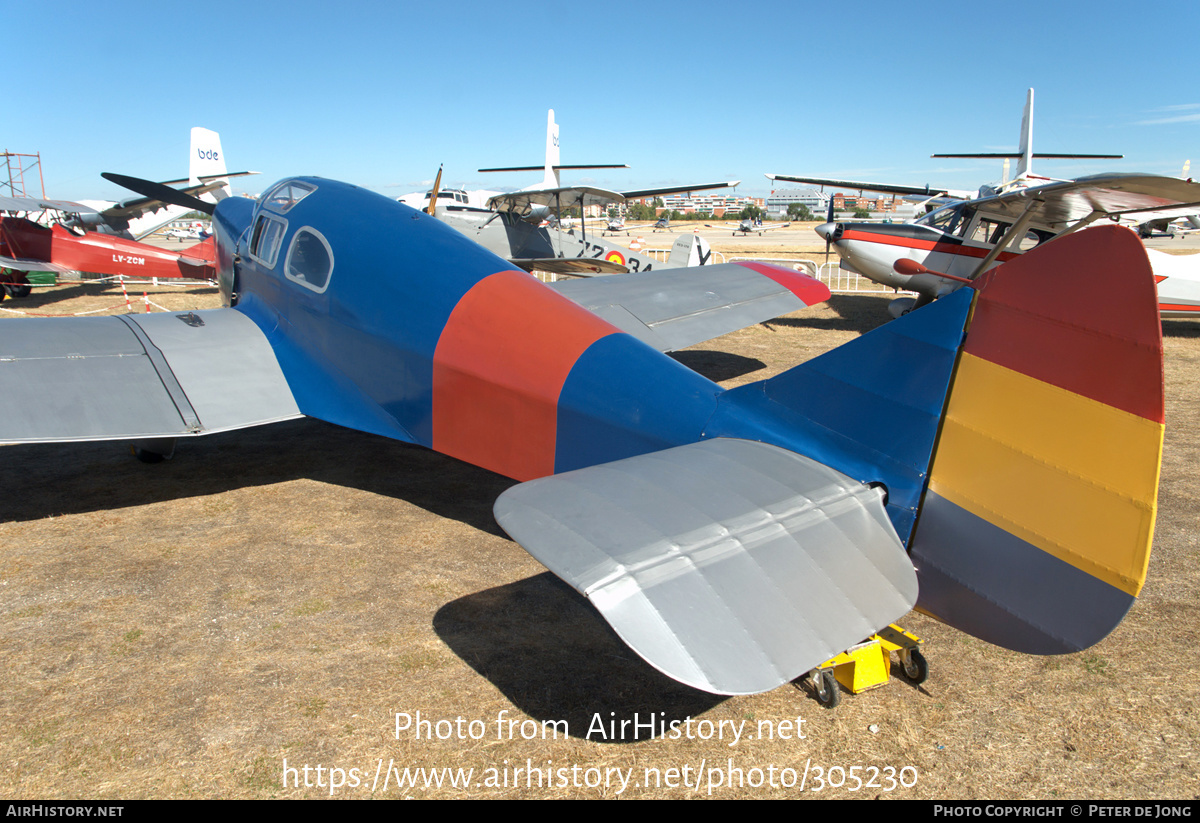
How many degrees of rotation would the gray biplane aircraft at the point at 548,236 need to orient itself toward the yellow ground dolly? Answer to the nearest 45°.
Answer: approximately 45° to its left

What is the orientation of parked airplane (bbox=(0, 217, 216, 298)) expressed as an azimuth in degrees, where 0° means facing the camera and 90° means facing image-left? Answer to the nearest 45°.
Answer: approximately 90°

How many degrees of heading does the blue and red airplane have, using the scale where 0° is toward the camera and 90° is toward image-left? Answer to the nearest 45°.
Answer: approximately 135°

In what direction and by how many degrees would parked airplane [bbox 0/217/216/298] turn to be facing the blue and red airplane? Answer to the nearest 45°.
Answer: approximately 90° to its left

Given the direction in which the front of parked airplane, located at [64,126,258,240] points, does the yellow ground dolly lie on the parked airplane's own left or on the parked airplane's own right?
on the parked airplane's own left

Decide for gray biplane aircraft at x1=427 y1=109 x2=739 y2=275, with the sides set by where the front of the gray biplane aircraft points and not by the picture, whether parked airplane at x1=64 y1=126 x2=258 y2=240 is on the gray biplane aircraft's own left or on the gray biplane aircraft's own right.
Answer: on the gray biplane aircraft's own right
